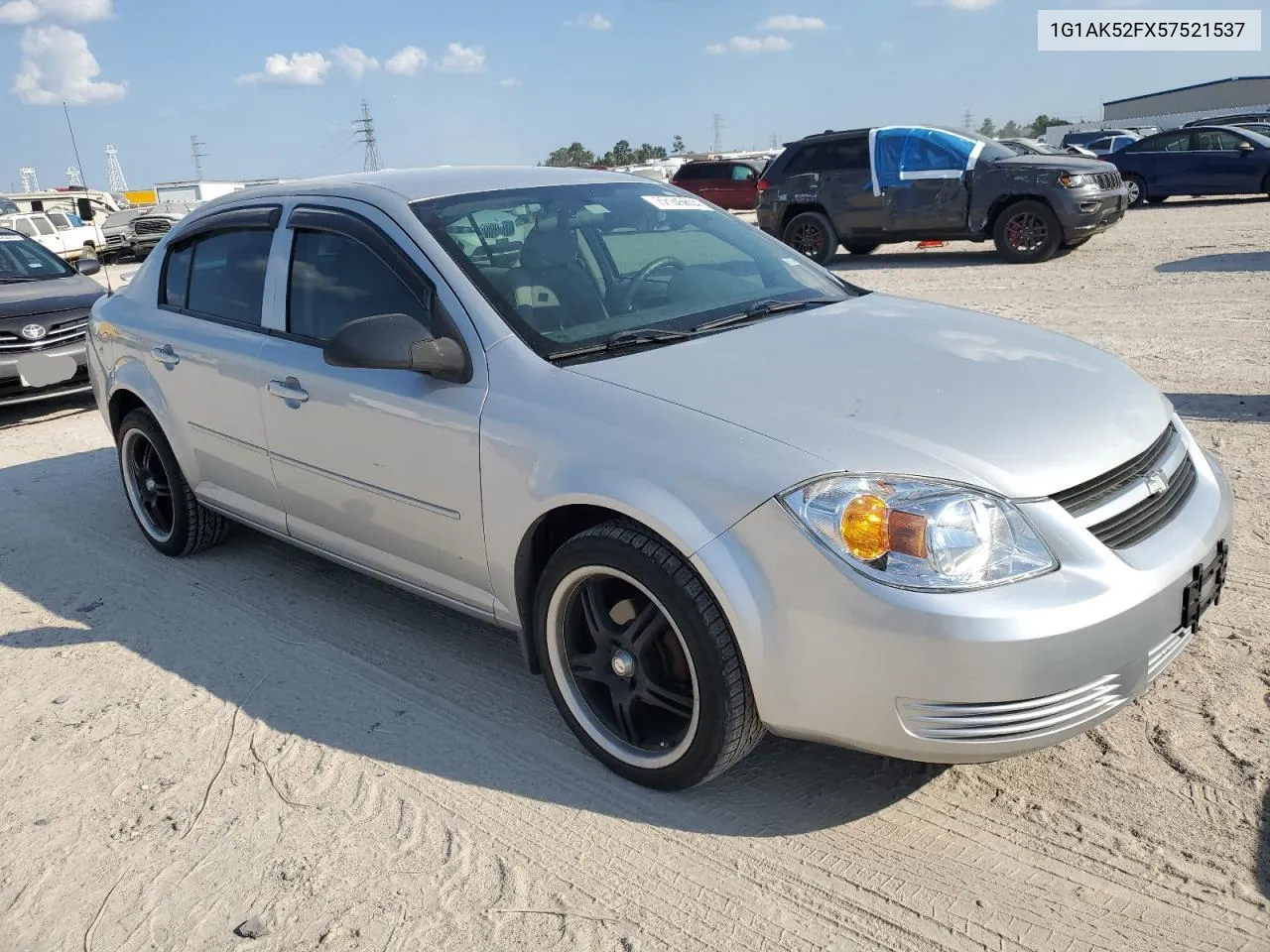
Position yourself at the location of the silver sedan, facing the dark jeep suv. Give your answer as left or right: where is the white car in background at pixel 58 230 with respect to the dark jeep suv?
left

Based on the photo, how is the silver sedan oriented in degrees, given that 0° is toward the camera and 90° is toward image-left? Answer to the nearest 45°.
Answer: approximately 315°

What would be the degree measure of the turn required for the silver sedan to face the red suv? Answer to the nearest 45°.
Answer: approximately 135° to its left

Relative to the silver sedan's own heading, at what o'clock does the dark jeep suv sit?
The dark jeep suv is roughly at 8 o'clock from the silver sedan.

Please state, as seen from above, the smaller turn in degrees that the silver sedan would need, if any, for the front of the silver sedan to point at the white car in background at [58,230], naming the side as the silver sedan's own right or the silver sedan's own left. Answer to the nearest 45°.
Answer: approximately 180°

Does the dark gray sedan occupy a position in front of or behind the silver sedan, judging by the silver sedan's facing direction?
behind
